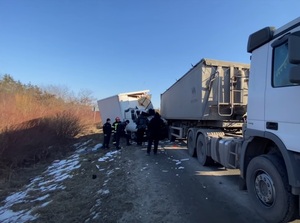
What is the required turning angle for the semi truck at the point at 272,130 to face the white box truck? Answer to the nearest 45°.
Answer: approximately 180°

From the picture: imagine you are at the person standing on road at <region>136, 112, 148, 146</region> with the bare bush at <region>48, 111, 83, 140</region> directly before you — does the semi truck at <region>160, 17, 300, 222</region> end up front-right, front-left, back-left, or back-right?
back-left

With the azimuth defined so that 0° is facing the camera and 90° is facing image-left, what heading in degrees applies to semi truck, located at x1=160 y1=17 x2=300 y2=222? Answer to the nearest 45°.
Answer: approximately 315°

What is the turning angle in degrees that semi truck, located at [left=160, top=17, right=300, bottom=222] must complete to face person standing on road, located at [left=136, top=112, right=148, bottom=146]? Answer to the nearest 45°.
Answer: approximately 180°

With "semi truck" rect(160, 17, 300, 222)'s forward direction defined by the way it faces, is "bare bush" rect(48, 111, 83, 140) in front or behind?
behind
